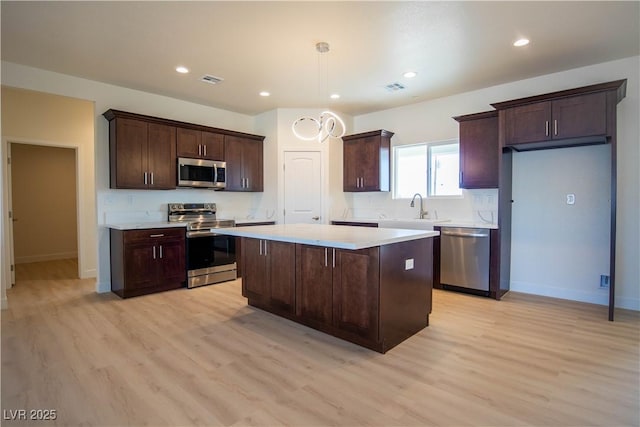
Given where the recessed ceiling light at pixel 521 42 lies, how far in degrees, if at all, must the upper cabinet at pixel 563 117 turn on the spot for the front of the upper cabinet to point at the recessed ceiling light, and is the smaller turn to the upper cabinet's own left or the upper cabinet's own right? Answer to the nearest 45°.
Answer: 0° — it already faces it

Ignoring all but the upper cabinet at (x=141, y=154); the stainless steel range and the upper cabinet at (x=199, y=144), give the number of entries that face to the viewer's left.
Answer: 0

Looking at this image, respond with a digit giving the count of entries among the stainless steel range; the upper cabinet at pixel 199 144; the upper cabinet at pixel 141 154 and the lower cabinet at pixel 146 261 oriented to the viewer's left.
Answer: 0

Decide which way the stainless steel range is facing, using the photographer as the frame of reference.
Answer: facing the viewer and to the right of the viewer

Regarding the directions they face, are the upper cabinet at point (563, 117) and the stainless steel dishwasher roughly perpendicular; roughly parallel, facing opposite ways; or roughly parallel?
roughly parallel

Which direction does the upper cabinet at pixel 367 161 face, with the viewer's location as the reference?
facing the viewer and to the left of the viewer

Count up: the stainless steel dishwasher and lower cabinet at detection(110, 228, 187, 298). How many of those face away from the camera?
0

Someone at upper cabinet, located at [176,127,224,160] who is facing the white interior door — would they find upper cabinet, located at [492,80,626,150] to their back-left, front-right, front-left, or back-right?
front-right

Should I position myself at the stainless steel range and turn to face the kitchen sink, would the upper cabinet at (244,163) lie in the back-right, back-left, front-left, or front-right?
front-left

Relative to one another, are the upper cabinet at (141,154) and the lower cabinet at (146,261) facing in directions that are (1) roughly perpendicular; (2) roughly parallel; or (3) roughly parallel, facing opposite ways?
roughly parallel

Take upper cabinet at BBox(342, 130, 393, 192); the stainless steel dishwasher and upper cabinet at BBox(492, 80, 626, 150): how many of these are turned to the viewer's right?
0

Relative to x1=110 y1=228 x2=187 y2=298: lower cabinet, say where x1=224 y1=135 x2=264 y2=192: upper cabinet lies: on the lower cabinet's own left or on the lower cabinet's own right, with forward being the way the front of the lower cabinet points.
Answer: on the lower cabinet's own left
